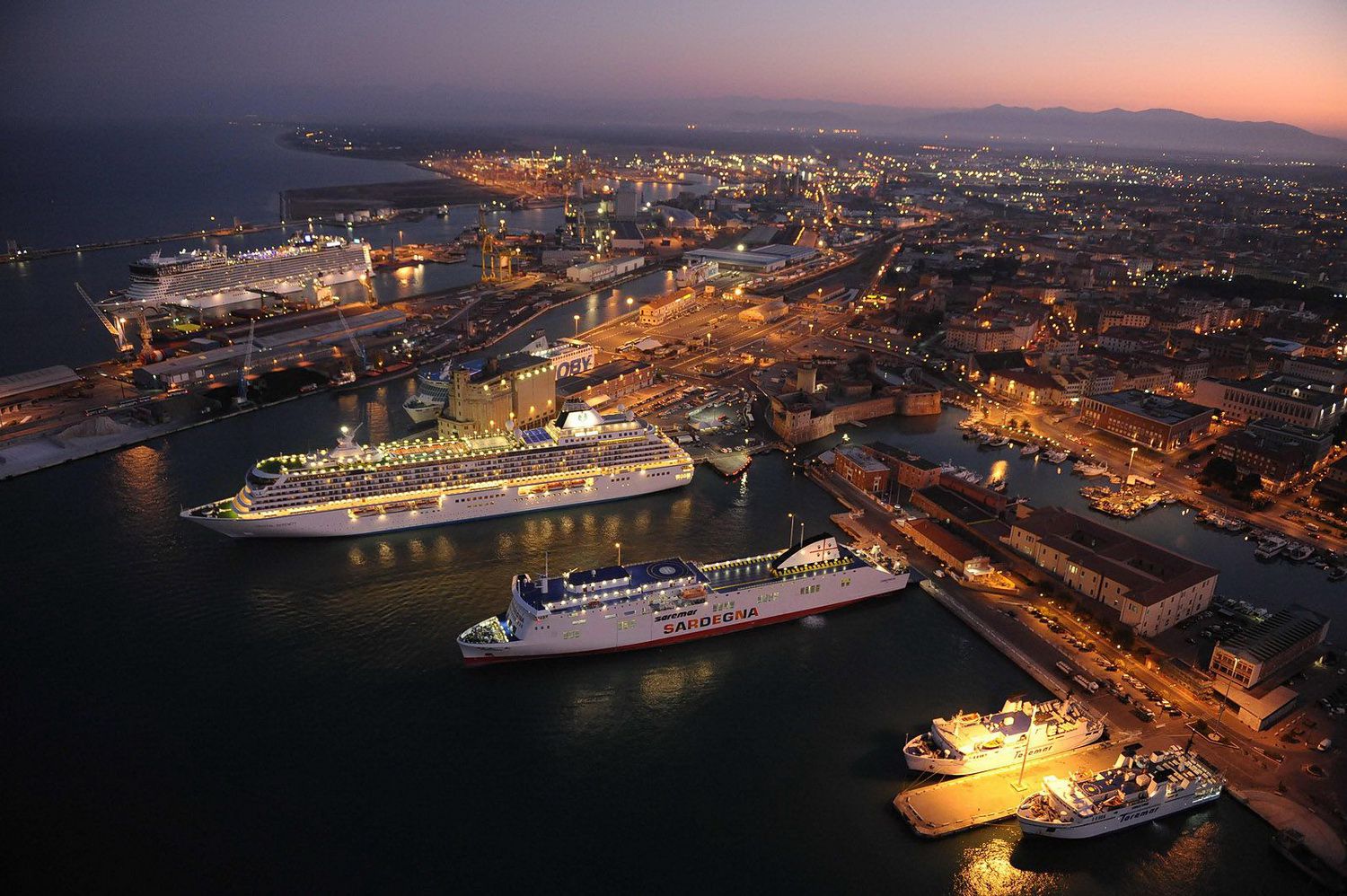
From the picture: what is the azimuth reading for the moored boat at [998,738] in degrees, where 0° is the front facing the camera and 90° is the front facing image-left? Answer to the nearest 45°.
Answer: approximately 45°

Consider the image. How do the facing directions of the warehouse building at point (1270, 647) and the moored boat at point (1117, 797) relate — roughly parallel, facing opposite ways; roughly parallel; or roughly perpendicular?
roughly parallel

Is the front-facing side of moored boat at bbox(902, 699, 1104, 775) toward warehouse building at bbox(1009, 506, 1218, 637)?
no

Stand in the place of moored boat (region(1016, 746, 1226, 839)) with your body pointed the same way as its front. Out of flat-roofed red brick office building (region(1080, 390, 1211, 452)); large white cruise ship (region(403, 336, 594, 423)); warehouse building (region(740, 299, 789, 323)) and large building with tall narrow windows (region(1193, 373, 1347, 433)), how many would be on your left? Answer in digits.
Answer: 0

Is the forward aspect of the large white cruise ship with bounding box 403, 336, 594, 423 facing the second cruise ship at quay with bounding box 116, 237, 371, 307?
no

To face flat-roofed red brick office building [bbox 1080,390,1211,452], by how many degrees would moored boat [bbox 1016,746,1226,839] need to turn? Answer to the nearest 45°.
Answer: approximately 135° to its right

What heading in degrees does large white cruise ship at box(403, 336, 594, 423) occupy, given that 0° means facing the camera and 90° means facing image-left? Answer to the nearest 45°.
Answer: approximately 45°

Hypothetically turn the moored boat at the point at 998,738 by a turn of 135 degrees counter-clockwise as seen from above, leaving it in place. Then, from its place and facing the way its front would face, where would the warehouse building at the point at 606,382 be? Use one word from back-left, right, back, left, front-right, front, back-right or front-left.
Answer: back-left

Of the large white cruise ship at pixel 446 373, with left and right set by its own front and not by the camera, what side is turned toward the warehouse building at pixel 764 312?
back

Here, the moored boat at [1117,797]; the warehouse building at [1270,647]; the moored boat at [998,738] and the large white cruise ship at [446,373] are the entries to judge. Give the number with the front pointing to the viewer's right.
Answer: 0

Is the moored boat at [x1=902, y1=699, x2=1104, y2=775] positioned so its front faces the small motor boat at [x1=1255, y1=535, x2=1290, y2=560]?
no

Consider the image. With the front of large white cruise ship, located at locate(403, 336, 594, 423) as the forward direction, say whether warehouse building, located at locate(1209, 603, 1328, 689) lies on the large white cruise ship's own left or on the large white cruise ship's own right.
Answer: on the large white cruise ship's own left
